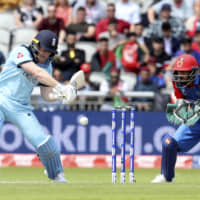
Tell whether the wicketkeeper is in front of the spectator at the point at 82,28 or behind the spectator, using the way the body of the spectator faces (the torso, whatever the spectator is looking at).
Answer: in front

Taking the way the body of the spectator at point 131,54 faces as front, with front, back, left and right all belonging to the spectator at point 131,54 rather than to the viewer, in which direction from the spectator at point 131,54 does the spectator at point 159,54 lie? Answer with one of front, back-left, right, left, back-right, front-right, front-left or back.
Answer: left

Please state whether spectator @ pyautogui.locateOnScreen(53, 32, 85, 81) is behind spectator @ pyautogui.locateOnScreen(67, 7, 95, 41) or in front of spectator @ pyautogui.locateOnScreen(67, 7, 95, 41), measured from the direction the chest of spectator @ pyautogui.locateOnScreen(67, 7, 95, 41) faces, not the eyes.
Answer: in front

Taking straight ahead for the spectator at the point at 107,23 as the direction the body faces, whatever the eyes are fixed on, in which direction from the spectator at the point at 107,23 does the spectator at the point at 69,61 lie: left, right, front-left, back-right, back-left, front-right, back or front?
front-right

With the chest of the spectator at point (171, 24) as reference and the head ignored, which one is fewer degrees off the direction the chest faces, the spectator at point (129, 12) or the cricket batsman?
the cricket batsman

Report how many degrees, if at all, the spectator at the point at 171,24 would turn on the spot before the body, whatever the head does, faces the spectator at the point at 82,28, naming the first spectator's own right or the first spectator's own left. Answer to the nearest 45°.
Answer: approximately 90° to the first spectator's own right

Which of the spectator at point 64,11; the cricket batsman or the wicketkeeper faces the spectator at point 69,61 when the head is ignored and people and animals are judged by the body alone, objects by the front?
the spectator at point 64,11

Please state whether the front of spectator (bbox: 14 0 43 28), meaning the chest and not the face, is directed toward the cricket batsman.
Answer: yes
